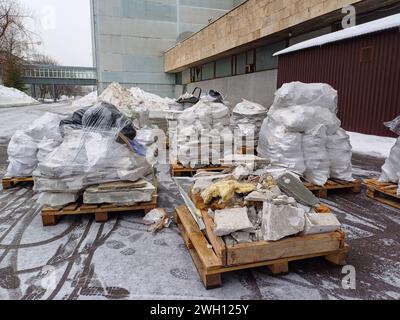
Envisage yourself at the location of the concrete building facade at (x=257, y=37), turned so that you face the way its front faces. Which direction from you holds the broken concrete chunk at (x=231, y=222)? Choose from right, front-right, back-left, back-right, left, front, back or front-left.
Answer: front-left

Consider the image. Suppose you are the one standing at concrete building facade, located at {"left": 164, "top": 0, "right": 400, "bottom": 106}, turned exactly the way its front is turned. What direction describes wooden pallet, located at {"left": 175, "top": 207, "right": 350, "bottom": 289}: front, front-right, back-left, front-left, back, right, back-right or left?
front-left

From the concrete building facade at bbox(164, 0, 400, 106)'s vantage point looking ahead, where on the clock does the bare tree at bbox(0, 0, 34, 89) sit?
The bare tree is roughly at 2 o'clock from the concrete building facade.

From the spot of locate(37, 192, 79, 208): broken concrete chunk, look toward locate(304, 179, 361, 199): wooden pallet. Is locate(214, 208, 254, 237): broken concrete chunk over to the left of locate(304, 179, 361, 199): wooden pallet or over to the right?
right

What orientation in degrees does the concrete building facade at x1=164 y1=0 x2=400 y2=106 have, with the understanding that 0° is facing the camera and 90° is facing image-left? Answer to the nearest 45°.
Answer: approximately 45°

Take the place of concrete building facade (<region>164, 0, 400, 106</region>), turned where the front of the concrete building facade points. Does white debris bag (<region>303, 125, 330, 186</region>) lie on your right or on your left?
on your left

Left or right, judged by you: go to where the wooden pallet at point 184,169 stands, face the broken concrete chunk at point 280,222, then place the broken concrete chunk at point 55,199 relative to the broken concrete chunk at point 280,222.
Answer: right

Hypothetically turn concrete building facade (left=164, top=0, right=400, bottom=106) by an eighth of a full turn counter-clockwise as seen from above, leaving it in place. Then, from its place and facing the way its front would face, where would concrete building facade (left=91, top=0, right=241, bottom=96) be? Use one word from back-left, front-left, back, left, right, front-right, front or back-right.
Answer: back-right

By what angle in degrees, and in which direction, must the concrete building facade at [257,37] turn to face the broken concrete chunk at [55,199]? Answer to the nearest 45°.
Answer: approximately 45° to its left

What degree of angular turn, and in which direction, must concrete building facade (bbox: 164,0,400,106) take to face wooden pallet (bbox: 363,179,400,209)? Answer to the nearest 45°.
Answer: approximately 45° to its left
